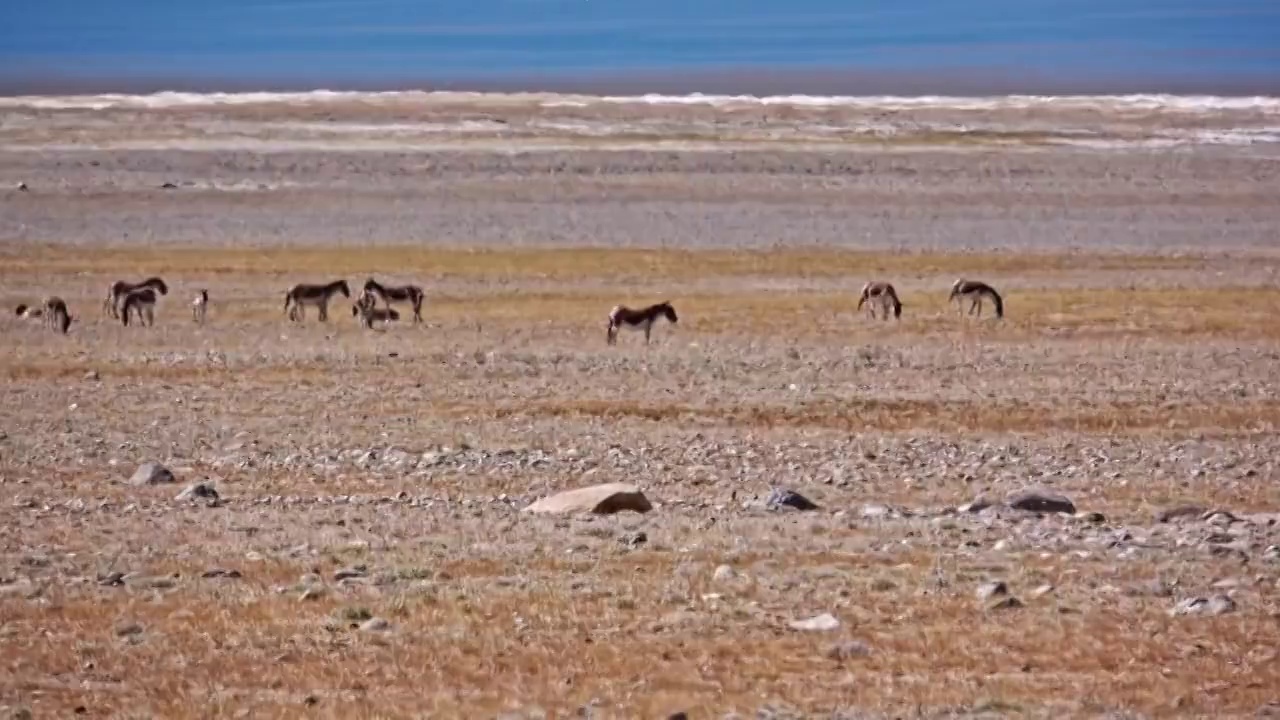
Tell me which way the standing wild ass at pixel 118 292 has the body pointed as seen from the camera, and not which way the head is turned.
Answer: to the viewer's right

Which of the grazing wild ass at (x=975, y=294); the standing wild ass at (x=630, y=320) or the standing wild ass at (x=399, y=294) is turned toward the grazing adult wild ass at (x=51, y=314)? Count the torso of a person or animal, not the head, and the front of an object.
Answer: the standing wild ass at (x=399, y=294)

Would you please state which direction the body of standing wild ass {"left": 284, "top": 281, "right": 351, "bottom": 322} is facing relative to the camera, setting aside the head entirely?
to the viewer's right

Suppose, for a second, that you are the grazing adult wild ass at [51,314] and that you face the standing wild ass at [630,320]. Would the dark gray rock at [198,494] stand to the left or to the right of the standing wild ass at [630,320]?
right

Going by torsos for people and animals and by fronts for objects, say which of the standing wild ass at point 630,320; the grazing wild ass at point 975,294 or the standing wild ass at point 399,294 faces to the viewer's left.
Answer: the standing wild ass at point 399,294

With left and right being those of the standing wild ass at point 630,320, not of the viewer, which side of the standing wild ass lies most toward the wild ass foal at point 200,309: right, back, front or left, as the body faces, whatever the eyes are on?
back

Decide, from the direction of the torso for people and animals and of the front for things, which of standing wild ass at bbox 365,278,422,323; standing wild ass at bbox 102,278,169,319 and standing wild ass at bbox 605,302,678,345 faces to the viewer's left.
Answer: standing wild ass at bbox 365,278,422,323

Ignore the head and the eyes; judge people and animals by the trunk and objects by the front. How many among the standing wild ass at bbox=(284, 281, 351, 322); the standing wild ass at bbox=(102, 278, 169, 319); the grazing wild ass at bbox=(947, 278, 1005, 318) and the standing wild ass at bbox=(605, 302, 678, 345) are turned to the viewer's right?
4

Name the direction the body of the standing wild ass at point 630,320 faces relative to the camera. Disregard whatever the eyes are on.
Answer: to the viewer's right

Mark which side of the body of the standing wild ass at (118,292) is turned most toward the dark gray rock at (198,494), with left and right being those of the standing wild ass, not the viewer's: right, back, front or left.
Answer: right

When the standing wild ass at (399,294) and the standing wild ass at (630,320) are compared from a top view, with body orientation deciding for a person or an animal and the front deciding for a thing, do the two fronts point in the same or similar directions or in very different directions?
very different directions

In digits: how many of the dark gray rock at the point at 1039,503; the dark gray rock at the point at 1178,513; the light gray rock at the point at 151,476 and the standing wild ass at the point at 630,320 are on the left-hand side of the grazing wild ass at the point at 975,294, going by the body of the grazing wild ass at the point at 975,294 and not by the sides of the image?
0

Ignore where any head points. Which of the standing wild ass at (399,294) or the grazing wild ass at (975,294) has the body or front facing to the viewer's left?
the standing wild ass at (399,294)

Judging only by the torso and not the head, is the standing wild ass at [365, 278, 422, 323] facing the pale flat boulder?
no

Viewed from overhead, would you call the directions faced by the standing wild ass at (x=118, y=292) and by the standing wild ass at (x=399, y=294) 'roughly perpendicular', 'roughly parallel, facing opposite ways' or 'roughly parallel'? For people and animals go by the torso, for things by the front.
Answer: roughly parallel, facing opposite ways

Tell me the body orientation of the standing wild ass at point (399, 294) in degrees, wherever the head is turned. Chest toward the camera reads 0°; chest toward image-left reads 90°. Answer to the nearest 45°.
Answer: approximately 90°

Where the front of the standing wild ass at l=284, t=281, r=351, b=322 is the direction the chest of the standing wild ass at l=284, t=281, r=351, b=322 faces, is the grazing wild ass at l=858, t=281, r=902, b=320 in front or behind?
in front

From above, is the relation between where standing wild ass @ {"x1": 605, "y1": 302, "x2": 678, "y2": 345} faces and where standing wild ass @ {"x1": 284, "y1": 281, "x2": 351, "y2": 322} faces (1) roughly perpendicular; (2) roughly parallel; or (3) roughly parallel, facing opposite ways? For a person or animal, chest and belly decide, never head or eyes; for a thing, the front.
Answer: roughly parallel

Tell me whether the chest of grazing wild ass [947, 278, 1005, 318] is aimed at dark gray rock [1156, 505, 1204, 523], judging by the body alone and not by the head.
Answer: no

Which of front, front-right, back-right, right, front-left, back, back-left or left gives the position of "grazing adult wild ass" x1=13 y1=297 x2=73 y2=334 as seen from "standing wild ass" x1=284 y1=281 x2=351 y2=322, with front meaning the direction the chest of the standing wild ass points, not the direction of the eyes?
back

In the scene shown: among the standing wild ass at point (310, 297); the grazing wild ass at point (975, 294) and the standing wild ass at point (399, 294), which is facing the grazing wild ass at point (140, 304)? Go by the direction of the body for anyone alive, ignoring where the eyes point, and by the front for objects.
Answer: the standing wild ass at point (399, 294)

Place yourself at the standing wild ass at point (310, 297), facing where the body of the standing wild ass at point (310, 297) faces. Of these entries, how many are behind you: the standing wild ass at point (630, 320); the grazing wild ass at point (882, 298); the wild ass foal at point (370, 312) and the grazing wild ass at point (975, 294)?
0

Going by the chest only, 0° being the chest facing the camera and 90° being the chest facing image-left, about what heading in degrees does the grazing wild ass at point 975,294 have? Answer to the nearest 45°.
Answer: approximately 270°
